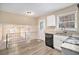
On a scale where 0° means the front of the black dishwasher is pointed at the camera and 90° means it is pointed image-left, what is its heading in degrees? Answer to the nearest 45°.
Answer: approximately 45°
